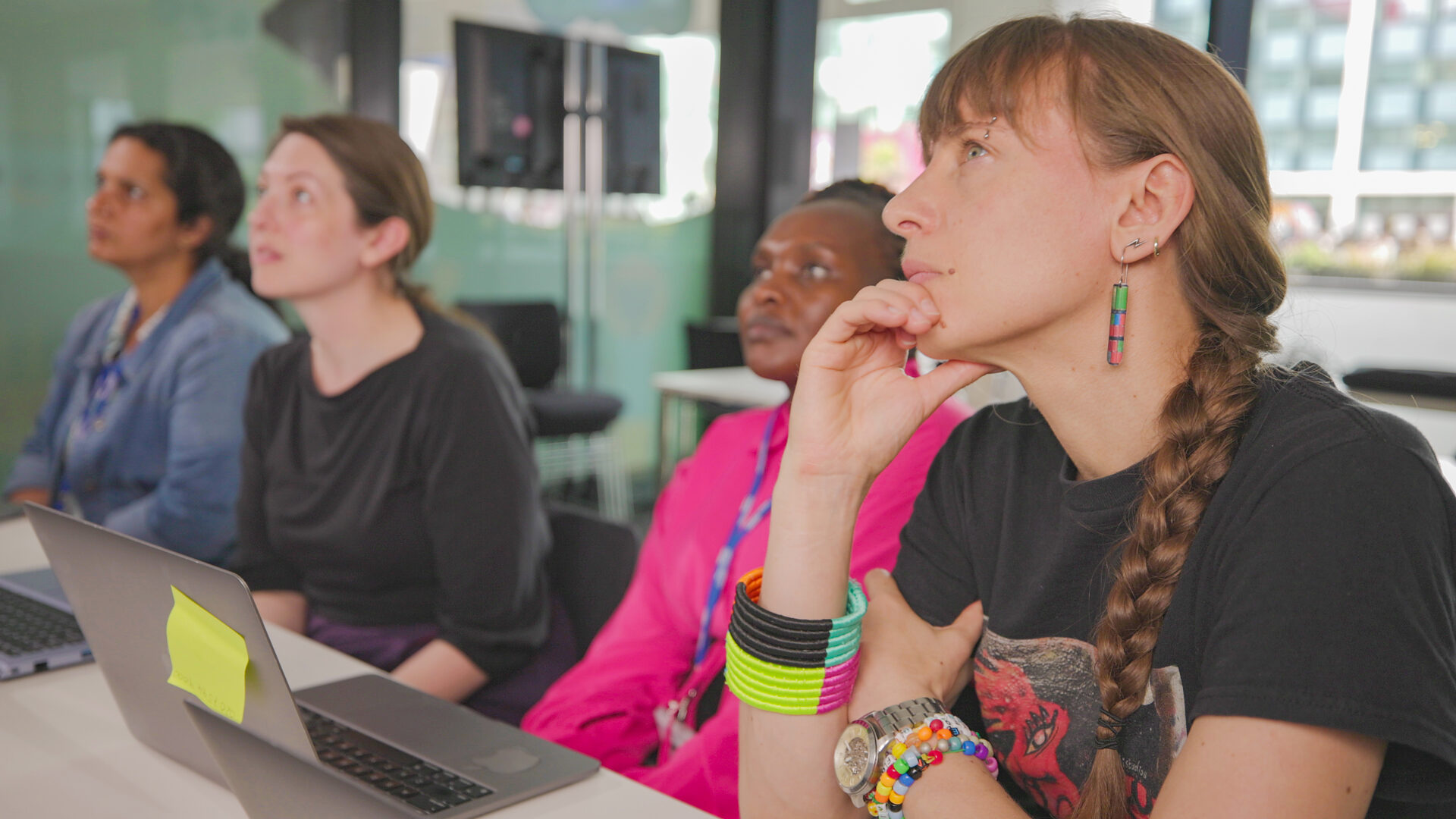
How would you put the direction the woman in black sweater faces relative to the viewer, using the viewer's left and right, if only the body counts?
facing the viewer and to the left of the viewer

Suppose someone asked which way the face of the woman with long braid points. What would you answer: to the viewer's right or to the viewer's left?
to the viewer's left

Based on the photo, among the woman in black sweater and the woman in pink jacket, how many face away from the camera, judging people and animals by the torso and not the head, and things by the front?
0

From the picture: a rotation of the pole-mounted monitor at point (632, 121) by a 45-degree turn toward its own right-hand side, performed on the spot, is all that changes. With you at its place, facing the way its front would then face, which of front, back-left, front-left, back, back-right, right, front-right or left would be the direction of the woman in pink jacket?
front

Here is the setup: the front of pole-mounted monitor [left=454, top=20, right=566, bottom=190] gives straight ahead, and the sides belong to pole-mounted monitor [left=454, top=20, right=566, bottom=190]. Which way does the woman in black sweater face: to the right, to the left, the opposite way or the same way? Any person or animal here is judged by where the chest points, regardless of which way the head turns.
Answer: to the right

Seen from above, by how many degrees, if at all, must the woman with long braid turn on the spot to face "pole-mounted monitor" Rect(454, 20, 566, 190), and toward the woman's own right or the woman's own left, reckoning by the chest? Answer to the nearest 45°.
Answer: approximately 90° to the woman's own right

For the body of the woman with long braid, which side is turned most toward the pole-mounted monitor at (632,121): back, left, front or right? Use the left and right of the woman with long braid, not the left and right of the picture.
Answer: right

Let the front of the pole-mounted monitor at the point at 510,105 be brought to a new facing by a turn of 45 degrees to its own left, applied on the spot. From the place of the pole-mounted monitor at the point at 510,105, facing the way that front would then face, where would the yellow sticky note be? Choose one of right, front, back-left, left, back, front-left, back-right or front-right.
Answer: right

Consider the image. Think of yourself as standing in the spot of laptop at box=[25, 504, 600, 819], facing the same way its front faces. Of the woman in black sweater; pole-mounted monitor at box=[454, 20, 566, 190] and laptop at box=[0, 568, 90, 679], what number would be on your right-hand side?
0

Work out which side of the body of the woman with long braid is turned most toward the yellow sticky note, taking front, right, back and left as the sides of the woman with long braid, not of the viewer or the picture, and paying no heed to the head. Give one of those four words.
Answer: front

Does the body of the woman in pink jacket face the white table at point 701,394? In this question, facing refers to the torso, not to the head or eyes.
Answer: no

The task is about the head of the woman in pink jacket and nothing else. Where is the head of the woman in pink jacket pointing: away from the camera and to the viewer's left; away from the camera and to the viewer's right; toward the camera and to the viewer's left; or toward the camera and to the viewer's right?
toward the camera and to the viewer's left

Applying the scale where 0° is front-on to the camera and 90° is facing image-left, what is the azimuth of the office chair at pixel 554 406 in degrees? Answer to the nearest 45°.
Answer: approximately 315°

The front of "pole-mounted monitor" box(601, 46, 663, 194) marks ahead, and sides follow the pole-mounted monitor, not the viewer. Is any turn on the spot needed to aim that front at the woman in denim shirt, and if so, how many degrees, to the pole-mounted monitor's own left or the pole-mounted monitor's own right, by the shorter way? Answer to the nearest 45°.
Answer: approximately 45° to the pole-mounted monitor's own right

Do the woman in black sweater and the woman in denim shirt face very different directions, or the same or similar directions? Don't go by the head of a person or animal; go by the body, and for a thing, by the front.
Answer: same or similar directions

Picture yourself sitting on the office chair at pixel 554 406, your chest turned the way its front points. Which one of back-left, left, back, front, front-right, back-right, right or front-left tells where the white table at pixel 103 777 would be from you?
front-right

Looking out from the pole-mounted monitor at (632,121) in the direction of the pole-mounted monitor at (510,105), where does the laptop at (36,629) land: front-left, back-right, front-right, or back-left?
front-left
